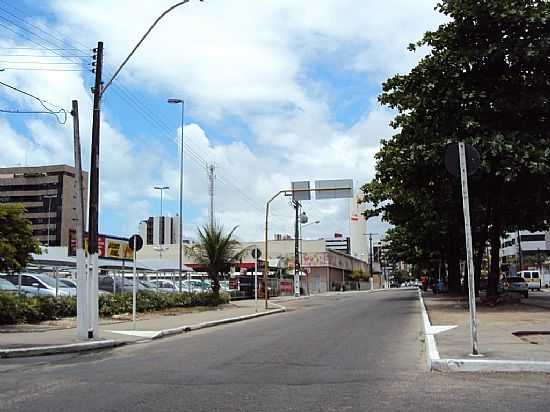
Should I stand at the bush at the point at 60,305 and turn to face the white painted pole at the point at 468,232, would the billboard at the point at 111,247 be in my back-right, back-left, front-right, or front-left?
back-left

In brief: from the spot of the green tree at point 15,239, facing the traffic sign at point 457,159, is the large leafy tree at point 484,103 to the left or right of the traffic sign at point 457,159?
left

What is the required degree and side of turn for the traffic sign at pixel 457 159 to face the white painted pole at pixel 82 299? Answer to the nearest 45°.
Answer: approximately 90° to its left

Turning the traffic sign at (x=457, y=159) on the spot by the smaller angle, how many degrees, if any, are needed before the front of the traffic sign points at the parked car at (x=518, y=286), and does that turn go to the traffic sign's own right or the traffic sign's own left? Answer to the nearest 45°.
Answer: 0° — it already faces it

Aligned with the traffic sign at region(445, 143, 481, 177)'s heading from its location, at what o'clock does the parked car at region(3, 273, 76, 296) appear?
The parked car is roughly at 10 o'clock from the traffic sign.

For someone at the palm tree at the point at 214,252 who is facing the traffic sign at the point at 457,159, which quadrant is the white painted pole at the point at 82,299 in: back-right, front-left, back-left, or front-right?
front-right

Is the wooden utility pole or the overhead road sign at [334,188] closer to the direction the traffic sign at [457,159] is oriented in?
the overhead road sign

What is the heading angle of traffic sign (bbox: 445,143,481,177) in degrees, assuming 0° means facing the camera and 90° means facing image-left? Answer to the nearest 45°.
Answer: approximately 180°

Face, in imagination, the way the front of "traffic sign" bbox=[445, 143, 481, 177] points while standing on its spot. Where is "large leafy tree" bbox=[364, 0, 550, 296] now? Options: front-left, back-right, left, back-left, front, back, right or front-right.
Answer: front

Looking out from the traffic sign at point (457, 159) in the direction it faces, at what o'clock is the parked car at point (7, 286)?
The parked car is roughly at 10 o'clock from the traffic sign.

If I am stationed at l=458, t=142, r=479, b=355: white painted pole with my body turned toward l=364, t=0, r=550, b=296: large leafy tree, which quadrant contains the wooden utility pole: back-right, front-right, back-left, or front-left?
front-left
